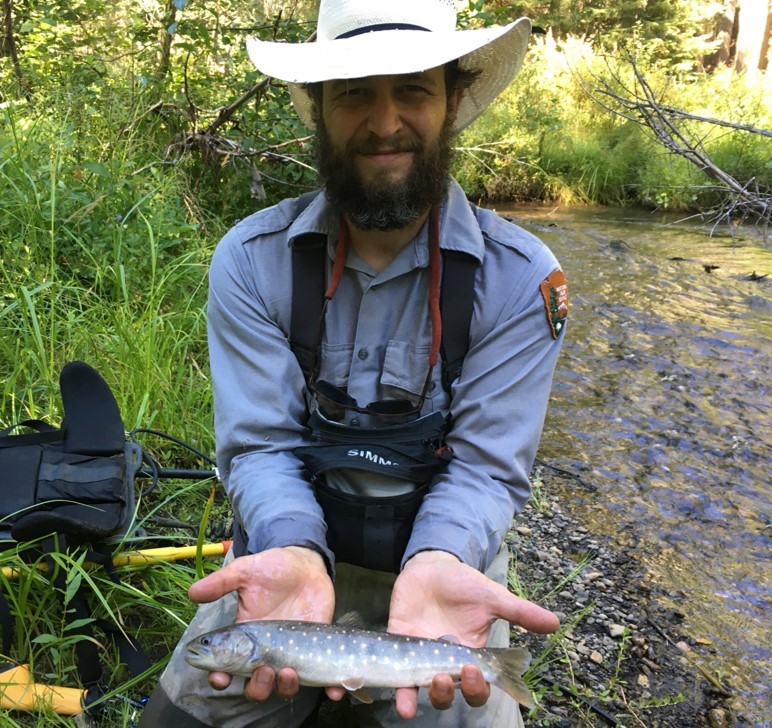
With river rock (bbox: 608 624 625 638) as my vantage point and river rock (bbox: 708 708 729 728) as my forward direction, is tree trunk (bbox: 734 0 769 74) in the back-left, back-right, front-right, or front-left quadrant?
back-left

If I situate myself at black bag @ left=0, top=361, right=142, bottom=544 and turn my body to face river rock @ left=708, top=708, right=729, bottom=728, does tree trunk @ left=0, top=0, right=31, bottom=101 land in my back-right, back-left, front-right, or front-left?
back-left

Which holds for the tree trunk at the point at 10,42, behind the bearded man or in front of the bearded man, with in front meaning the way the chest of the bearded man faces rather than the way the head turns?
behind

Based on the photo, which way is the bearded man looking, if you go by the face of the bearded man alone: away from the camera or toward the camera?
toward the camera

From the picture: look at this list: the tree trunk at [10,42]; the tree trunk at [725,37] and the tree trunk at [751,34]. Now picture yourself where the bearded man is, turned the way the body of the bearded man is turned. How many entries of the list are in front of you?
0

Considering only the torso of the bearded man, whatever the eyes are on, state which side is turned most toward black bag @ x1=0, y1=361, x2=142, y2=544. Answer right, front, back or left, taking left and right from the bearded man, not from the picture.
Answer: right

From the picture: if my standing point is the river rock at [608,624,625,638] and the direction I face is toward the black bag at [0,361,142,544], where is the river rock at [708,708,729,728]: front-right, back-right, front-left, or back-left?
back-left

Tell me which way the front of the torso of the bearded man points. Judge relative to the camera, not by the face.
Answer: toward the camera
